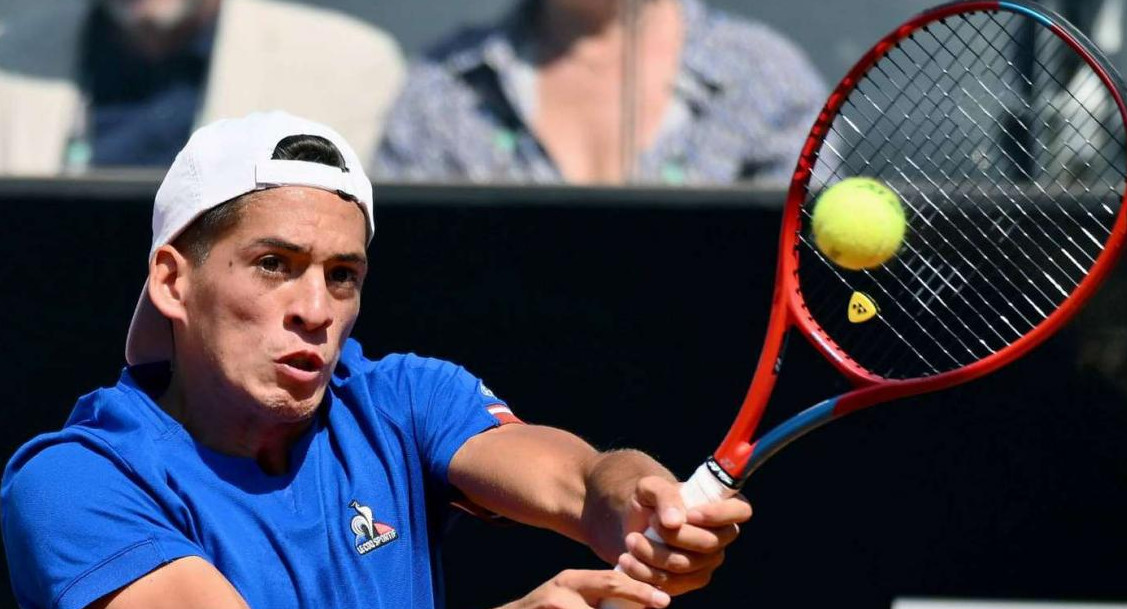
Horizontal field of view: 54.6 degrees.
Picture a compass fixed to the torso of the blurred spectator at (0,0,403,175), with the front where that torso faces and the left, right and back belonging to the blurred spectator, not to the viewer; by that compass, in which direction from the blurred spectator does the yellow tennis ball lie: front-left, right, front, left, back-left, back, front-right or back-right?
front-left

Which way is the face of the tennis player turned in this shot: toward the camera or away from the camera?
toward the camera

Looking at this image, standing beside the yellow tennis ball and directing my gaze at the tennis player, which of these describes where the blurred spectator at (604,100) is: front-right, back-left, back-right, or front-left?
front-right

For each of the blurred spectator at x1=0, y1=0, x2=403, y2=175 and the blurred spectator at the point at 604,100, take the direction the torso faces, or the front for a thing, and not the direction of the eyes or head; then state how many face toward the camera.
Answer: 2

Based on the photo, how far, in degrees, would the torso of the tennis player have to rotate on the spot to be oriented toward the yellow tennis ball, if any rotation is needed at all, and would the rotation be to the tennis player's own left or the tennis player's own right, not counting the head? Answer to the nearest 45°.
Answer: approximately 45° to the tennis player's own left

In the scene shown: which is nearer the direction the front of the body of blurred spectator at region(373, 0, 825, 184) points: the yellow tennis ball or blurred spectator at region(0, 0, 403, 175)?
the yellow tennis ball

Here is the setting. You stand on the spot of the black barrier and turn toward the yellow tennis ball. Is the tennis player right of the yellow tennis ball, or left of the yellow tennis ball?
right

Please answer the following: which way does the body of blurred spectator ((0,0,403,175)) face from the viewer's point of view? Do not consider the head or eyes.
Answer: toward the camera

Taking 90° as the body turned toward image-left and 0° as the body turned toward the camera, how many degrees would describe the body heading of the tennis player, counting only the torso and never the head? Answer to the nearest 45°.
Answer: approximately 315°

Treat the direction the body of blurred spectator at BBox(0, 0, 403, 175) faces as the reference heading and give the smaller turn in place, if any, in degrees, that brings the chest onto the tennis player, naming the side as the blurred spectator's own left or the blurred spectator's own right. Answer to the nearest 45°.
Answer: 0° — they already face them

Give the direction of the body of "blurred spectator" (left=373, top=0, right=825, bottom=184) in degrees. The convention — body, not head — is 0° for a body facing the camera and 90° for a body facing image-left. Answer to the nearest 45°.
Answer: approximately 0°
